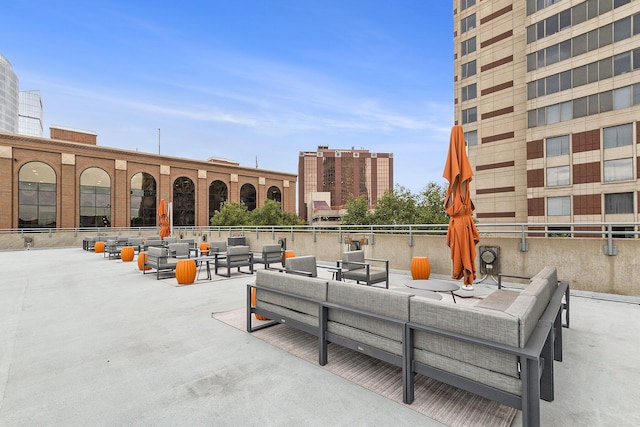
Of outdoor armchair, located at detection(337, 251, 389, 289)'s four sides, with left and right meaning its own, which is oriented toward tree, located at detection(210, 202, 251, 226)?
back

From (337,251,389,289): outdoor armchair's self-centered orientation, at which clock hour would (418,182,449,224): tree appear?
The tree is roughly at 8 o'clock from the outdoor armchair.

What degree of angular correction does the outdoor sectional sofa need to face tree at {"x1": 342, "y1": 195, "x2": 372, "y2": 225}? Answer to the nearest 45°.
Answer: approximately 45° to its left

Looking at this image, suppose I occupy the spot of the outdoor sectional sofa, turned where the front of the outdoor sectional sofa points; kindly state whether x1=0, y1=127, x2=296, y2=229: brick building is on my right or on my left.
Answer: on my left

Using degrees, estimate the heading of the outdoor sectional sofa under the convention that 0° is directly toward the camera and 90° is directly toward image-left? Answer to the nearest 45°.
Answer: approximately 225°

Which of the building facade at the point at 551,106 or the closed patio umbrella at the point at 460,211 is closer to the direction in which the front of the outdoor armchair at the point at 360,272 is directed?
the closed patio umbrella

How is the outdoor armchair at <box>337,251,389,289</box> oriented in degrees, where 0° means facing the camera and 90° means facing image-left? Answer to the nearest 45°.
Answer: approximately 315°

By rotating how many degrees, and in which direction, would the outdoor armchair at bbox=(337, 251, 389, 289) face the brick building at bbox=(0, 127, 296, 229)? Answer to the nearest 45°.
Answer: approximately 180°

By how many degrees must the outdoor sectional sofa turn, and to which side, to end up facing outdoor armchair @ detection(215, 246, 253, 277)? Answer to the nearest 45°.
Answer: approximately 90° to its left

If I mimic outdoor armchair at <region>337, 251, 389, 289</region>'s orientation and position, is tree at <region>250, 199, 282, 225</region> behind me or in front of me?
behind

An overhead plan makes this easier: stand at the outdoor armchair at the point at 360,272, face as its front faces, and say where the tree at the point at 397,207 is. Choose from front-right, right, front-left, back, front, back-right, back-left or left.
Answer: back-left

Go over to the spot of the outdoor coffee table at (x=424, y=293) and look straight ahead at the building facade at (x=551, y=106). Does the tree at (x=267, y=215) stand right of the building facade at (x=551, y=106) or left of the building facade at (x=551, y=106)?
left
